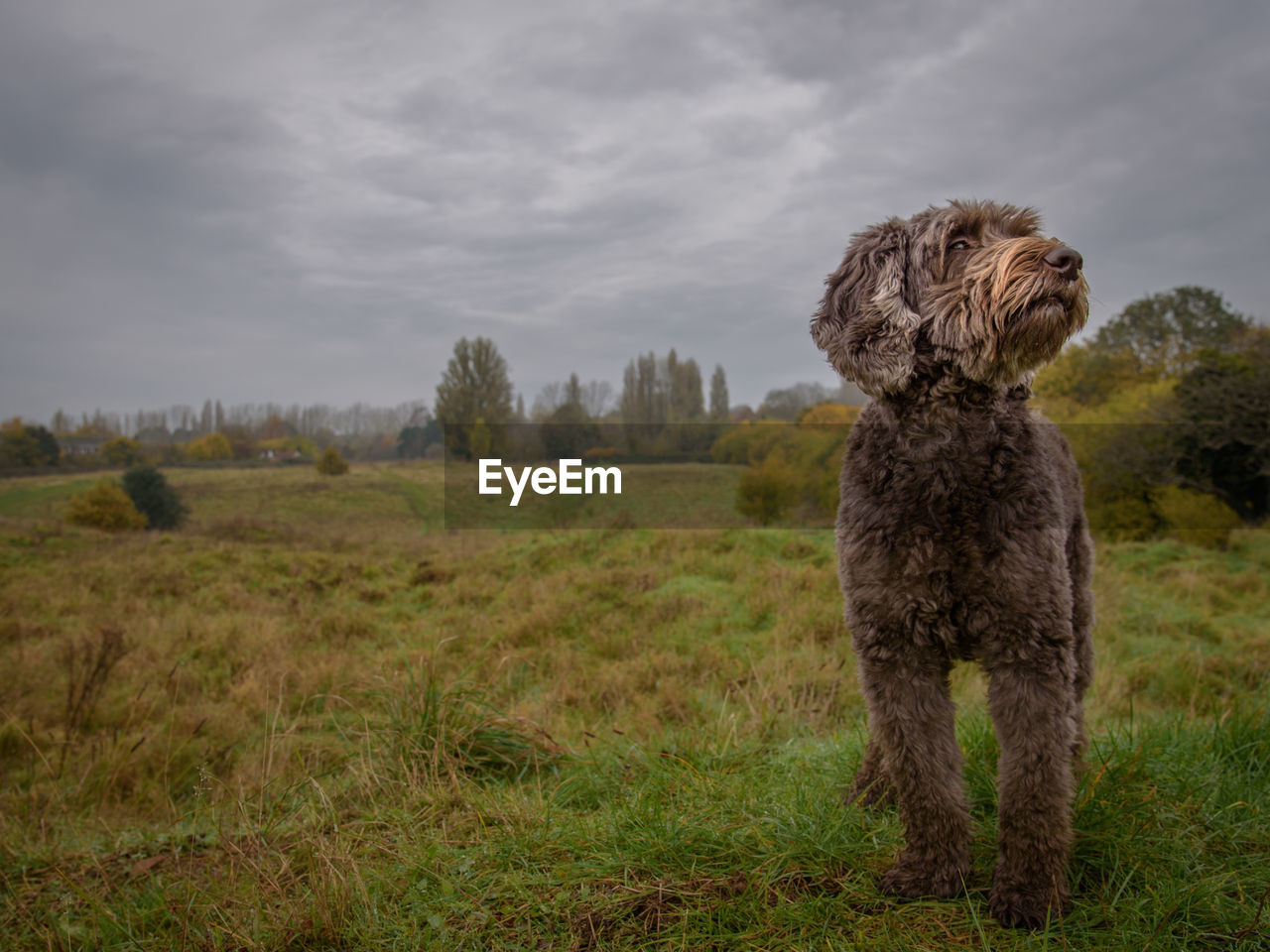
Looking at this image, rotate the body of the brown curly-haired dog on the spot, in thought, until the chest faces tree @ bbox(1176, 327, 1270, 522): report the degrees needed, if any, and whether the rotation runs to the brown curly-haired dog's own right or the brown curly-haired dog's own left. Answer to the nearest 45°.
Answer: approximately 180°

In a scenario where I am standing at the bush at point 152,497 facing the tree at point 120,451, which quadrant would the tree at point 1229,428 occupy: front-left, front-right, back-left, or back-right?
back-right

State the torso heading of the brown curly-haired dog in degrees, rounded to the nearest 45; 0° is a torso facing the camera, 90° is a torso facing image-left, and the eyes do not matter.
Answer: approximately 0°
